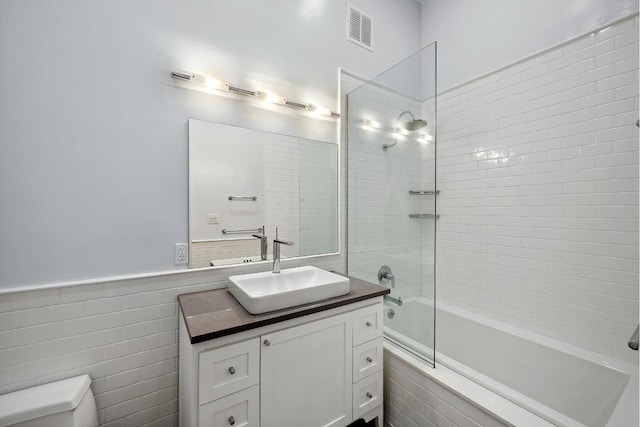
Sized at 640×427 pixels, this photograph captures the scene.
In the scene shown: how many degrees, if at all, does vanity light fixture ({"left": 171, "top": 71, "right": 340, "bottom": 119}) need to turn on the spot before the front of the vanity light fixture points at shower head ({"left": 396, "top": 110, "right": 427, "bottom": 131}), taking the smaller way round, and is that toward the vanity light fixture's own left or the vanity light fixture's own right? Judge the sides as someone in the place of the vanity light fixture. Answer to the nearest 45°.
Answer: approximately 45° to the vanity light fixture's own left

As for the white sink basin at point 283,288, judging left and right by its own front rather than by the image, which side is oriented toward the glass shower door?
left

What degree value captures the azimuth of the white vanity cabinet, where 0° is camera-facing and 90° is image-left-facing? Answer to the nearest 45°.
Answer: approximately 315°
